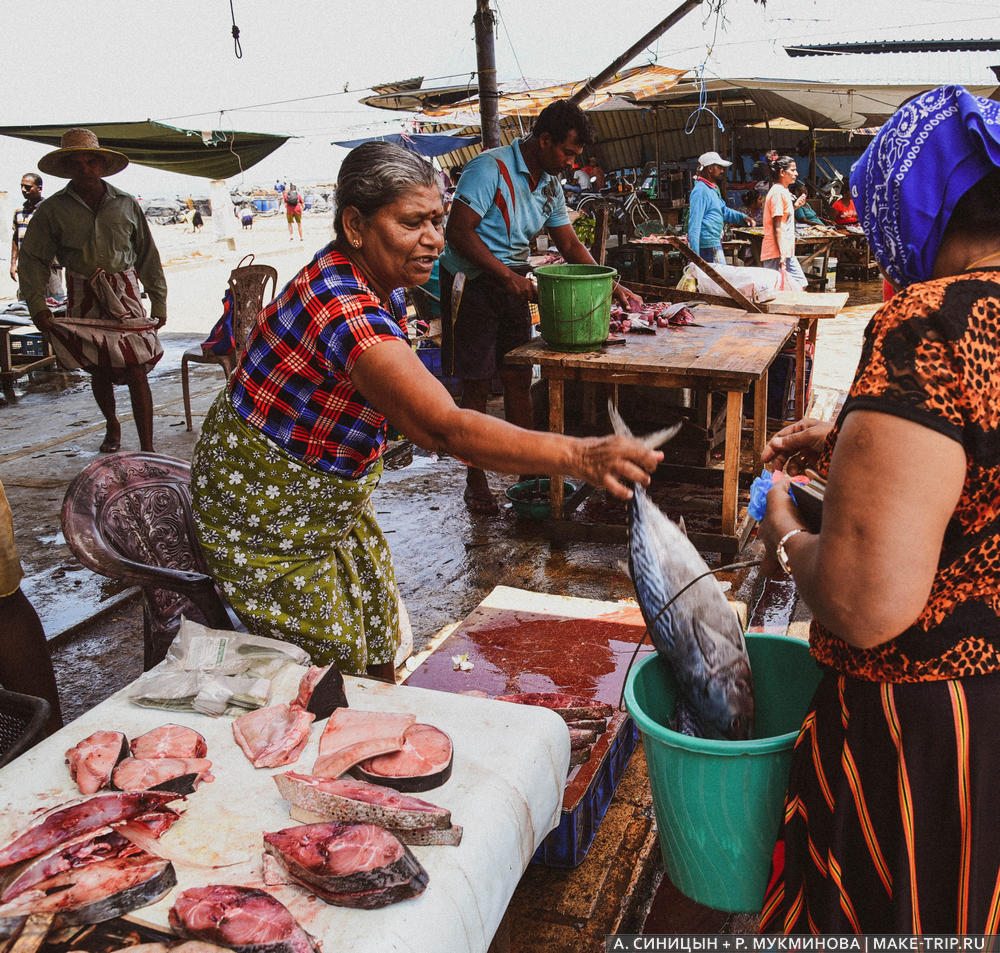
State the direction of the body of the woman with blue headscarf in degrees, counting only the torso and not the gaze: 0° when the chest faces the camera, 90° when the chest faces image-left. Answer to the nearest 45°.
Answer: approximately 135°

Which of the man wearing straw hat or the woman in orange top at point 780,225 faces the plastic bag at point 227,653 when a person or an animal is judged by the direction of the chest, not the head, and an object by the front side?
the man wearing straw hat

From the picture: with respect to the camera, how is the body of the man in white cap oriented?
to the viewer's right

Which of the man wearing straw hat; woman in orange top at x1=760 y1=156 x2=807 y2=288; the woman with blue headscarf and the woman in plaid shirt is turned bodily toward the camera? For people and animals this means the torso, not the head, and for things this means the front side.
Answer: the man wearing straw hat

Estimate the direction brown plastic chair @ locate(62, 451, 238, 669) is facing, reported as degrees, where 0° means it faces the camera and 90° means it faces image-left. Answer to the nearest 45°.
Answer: approximately 315°

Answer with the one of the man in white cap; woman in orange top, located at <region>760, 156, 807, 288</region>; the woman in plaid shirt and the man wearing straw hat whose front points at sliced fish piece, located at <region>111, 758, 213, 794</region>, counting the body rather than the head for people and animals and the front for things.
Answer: the man wearing straw hat

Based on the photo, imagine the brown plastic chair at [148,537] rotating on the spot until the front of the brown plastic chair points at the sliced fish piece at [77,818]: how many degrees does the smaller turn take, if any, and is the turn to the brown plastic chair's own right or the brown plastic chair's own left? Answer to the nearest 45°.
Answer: approximately 45° to the brown plastic chair's own right
